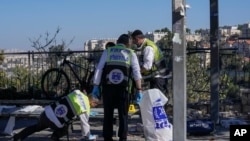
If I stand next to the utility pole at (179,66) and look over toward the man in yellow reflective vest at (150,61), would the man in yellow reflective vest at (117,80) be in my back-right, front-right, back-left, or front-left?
front-left

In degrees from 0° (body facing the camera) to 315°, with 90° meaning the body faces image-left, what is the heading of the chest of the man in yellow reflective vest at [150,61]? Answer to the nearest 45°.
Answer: approximately 90°
